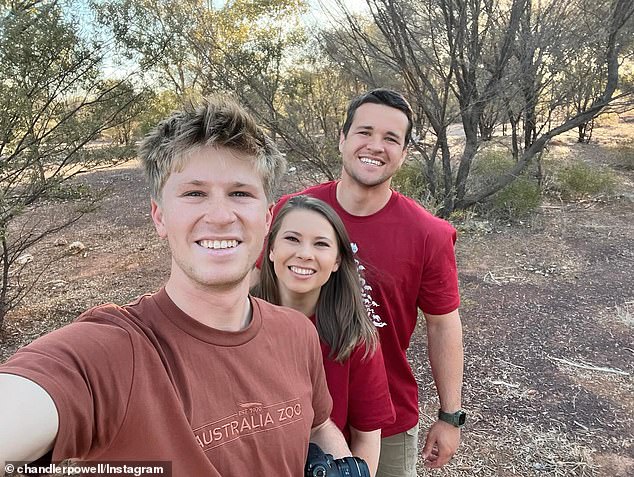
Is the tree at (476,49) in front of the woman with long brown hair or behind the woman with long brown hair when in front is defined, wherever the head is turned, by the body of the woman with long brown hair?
behind

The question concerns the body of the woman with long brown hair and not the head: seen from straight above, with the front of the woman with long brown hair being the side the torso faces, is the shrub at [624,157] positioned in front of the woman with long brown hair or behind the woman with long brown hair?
behind

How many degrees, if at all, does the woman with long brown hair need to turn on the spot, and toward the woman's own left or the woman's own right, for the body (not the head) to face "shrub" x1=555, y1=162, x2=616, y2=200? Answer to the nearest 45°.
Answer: approximately 180°

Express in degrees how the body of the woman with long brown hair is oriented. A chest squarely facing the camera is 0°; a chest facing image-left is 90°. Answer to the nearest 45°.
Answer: approximately 45°

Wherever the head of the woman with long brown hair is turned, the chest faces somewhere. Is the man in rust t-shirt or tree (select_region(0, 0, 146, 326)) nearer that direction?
the man in rust t-shirt

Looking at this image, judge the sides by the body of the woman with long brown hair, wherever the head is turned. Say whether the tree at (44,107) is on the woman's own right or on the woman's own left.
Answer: on the woman's own right

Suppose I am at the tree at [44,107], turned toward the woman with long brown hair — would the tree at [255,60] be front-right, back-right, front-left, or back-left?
back-left

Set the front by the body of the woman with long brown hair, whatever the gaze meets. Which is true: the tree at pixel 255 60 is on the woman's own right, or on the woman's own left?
on the woman's own right
